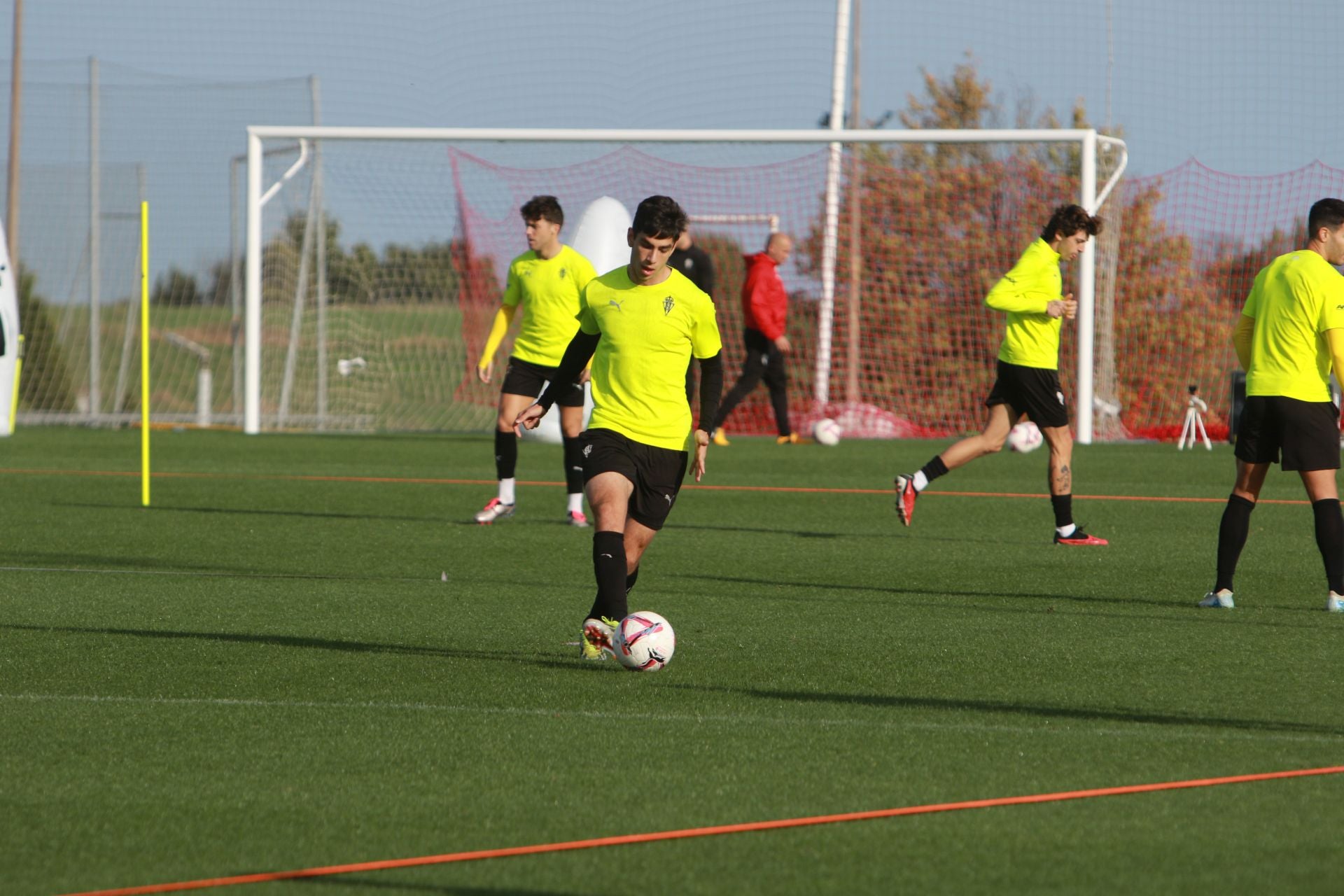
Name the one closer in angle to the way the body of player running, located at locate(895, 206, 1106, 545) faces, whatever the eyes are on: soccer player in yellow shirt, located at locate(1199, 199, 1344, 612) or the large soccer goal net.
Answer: the soccer player in yellow shirt

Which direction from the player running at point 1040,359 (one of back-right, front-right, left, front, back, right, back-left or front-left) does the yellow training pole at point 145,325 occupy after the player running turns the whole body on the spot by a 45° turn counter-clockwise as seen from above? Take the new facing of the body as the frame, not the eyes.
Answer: back-left

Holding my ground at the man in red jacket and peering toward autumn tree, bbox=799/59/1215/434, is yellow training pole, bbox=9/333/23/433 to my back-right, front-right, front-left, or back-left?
back-left

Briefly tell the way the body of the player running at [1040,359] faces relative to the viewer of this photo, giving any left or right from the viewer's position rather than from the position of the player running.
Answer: facing to the right of the viewer

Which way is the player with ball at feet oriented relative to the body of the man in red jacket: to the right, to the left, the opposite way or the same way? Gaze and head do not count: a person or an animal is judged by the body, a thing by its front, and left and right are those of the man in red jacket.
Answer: to the right

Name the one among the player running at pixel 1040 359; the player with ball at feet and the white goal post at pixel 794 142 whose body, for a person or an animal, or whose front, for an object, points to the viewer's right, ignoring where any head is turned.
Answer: the player running

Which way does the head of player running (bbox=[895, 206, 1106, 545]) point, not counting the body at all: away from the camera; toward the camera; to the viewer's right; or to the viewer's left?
to the viewer's right

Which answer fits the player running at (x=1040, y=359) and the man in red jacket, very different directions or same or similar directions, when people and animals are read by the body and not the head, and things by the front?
same or similar directions

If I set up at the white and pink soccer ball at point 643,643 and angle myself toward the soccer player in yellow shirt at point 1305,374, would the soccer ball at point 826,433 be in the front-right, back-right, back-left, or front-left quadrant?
front-left

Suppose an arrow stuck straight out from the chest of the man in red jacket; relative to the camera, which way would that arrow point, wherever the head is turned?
to the viewer's right

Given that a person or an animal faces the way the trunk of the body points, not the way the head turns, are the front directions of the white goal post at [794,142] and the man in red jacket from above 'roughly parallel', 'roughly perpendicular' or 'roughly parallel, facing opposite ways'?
roughly perpendicular

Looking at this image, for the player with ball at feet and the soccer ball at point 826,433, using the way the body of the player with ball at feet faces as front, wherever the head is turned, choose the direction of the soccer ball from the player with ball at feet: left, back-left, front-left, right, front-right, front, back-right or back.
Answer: back

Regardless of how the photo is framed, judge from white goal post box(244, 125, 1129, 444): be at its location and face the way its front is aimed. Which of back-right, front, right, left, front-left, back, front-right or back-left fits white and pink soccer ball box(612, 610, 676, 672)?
front

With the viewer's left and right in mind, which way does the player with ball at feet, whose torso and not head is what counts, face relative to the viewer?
facing the viewer

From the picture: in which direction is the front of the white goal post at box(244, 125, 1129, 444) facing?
toward the camera
